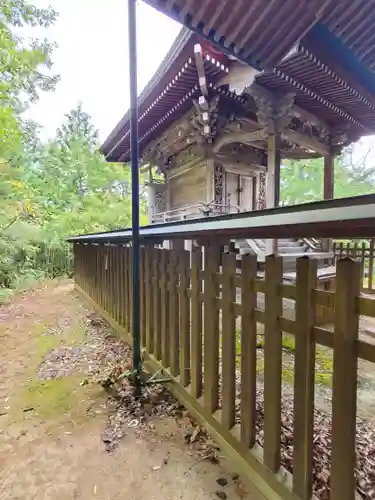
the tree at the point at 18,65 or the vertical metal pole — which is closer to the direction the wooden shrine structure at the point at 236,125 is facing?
the vertical metal pole

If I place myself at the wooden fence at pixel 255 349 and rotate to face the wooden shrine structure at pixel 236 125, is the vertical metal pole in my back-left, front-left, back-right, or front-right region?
front-left

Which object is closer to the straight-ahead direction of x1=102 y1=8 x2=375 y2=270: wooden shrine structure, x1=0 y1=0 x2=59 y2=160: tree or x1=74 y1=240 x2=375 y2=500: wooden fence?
the wooden fence

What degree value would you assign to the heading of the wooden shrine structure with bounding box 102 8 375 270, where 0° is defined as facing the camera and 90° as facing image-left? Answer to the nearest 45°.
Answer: approximately 315°

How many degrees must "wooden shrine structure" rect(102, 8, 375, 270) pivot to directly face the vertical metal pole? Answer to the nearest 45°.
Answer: approximately 45° to its right
